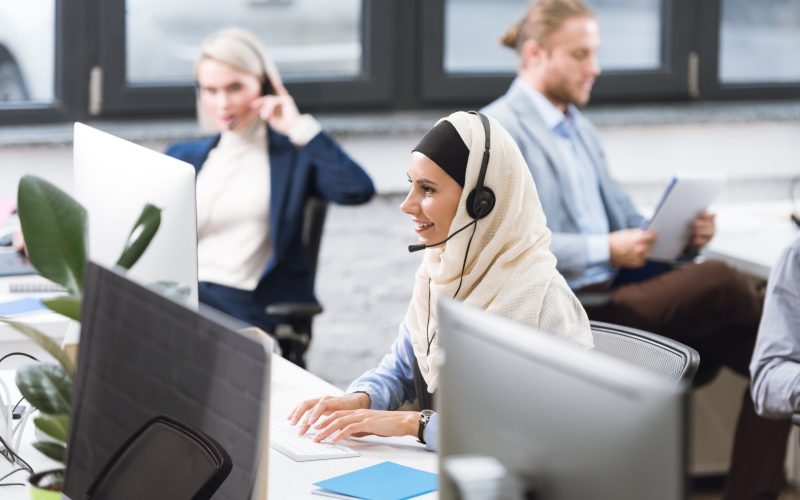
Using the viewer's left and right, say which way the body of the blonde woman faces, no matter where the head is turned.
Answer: facing the viewer and to the left of the viewer

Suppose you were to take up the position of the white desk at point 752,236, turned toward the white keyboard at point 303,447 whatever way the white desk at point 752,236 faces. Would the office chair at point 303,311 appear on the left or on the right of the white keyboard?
right

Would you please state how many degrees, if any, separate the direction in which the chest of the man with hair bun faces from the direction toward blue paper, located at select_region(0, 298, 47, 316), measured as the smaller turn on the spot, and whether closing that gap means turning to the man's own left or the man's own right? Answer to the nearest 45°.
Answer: approximately 90° to the man's own right

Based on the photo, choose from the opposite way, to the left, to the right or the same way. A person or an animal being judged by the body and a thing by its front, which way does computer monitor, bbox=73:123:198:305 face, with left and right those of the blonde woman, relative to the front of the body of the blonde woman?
the opposite way

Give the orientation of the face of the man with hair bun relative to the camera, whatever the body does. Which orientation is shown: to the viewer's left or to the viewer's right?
to the viewer's right

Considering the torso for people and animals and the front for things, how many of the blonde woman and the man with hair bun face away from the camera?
0

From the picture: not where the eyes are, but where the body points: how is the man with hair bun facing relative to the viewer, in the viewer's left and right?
facing the viewer and to the right of the viewer

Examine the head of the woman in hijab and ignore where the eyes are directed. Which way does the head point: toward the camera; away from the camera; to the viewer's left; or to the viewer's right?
to the viewer's left

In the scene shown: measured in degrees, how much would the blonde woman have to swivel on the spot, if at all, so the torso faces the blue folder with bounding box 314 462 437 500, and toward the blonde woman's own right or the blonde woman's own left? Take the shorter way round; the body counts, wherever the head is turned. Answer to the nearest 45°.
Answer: approximately 45° to the blonde woman's own left
